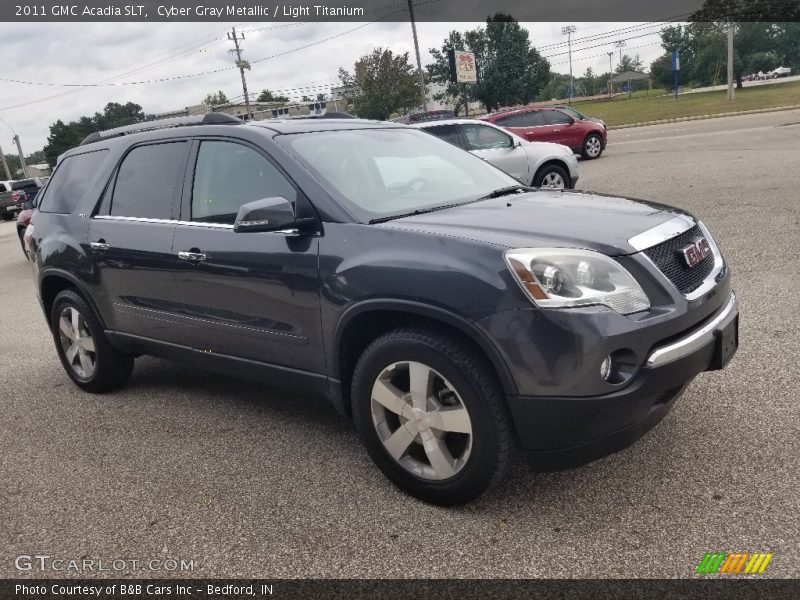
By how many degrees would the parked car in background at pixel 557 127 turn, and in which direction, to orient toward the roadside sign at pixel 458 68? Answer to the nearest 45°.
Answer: approximately 90° to its left

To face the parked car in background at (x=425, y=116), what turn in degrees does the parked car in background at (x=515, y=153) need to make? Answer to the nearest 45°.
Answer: approximately 90° to its left

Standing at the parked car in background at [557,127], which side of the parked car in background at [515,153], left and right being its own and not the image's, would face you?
left

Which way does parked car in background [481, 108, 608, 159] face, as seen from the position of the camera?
facing to the right of the viewer

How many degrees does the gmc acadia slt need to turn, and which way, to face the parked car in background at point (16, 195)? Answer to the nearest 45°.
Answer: approximately 180°

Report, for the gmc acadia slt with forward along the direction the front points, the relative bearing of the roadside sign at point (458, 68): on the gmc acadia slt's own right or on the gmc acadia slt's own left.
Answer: on the gmc acadia slt's own left

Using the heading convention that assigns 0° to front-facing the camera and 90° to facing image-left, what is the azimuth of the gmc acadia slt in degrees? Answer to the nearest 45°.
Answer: approximately 315°

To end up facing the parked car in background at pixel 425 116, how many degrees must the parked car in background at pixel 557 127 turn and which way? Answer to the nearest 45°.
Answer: approximately 135° to its left

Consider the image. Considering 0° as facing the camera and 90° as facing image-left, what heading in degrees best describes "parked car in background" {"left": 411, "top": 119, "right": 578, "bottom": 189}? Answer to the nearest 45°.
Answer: approximately 270°

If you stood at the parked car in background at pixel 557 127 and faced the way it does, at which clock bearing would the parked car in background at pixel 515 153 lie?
the parked car in background at pixel 515 153 is roughly at 3 o'clock from the parked car in background at pixel 557 127.

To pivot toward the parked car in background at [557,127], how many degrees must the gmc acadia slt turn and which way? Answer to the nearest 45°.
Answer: approximately 135° to its left
